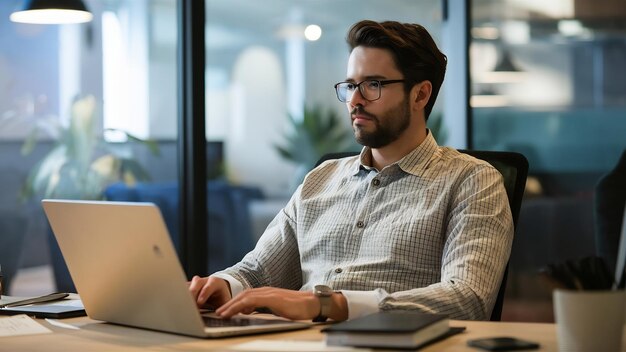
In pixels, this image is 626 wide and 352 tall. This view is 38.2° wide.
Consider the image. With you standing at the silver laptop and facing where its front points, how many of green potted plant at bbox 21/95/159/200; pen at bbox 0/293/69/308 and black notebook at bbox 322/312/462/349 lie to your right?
1

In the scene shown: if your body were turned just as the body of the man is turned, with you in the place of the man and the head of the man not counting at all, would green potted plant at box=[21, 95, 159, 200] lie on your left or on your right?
on your right

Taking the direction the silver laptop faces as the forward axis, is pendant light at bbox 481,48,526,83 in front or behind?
in front

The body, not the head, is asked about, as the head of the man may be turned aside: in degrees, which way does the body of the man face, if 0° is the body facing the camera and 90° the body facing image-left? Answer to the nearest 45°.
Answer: approximately 45°

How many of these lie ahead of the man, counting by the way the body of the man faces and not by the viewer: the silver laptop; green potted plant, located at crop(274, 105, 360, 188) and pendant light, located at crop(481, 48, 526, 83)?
1

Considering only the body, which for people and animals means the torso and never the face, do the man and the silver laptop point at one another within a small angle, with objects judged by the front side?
yes

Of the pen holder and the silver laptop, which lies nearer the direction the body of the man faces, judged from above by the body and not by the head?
the silver laptop

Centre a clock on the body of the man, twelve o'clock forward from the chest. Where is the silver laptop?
The silver laptop is roughly at 12 o'clock from the man.

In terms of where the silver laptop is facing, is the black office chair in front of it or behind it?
in front

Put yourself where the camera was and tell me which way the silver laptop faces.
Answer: facing away from the viewer and to the right of the viewer

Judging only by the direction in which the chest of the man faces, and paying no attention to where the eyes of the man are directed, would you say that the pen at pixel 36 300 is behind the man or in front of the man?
in front

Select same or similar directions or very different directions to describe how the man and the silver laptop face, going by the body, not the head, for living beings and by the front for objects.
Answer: very different directions
